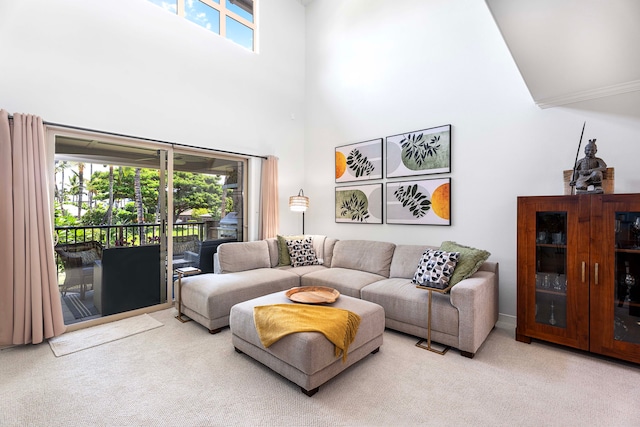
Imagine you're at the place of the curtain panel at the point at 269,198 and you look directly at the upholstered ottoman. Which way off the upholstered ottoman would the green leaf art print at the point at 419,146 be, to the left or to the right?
left

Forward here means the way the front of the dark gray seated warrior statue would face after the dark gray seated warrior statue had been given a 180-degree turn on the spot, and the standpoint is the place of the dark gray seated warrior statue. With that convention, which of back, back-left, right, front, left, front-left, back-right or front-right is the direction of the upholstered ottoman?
back-left

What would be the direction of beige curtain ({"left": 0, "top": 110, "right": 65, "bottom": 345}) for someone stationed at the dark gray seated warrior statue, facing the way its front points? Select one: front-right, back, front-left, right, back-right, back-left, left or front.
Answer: front-right

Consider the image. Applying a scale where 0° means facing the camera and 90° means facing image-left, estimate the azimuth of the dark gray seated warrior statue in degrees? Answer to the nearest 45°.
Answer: approximately 0°

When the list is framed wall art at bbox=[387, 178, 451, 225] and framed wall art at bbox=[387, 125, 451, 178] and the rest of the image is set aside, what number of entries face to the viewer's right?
0

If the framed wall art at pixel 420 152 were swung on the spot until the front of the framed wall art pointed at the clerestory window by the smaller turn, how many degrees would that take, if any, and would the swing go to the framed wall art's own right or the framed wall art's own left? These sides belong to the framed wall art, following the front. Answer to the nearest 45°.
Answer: approximately 45° to the framed wall art's own right

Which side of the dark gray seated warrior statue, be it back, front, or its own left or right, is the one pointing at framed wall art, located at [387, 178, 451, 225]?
right

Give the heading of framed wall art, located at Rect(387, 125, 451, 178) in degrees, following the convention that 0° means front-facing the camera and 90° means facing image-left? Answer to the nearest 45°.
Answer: approximately 45°

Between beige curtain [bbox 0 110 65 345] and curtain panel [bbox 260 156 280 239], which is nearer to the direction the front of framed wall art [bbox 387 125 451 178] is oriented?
the beige curtain

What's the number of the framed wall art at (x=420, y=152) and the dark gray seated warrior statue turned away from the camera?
0
